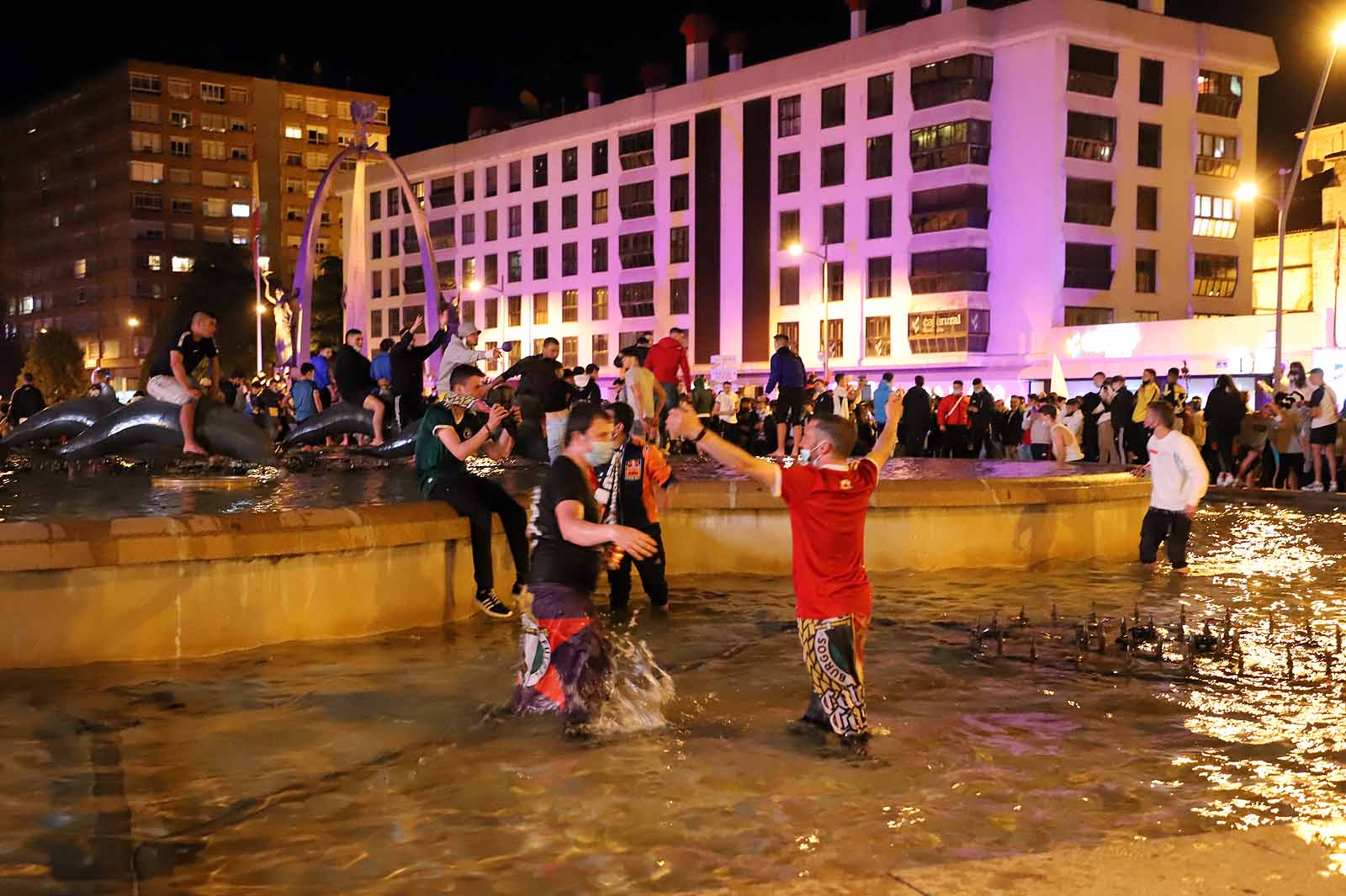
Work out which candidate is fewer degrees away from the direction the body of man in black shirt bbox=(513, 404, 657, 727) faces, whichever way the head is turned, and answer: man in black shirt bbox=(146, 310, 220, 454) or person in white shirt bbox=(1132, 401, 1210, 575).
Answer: the person in white shirt

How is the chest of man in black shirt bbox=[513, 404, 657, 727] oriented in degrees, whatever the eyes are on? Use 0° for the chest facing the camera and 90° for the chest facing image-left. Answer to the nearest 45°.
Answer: approximately 270°
